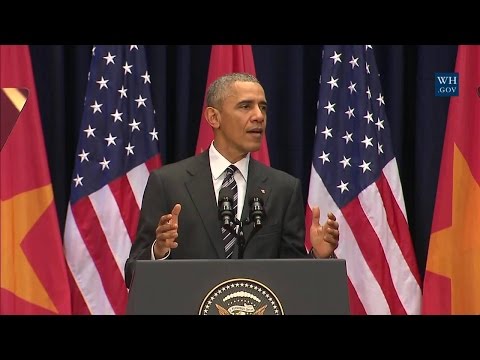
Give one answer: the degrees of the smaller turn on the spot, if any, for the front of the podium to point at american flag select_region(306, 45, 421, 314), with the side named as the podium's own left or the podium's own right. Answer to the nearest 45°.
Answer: approximately 180°

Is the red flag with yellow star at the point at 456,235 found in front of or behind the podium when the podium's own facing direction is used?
behind

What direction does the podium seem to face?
toward the camera

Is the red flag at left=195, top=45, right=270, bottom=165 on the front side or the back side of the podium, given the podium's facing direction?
on the back side

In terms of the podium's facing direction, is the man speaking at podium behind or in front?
behind

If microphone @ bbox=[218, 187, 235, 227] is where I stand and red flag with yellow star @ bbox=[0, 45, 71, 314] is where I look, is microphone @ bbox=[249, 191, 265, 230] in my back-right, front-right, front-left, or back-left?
back-right

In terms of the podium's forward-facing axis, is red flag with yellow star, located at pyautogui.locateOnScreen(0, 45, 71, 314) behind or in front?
behind
